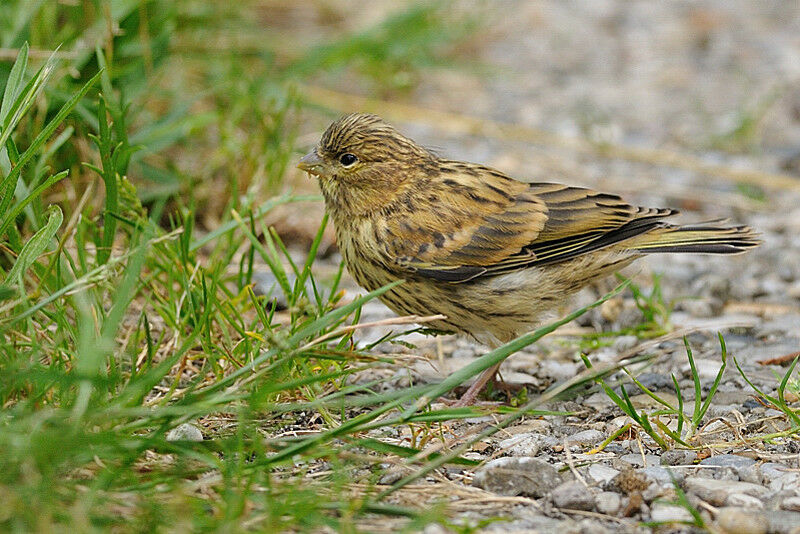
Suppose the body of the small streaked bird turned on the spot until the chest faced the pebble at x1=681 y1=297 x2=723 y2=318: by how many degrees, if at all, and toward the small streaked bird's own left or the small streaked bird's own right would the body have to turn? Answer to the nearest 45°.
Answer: approximately 135° to the small streaked bird's own right

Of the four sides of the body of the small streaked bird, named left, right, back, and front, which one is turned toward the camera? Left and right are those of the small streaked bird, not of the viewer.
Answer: left

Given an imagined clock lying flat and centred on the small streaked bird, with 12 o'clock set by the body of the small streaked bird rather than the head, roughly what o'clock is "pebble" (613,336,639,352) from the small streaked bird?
The pebble is roughly at 5 o'clock from the small streaked bird.
